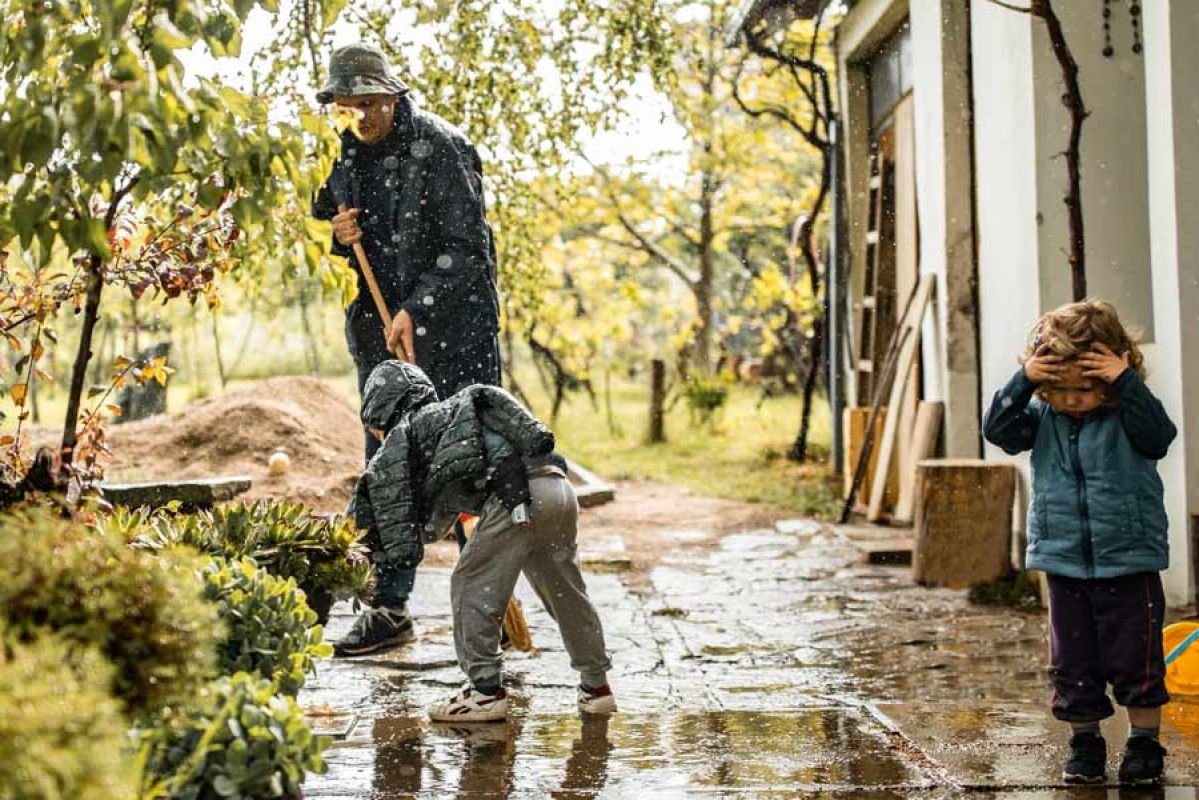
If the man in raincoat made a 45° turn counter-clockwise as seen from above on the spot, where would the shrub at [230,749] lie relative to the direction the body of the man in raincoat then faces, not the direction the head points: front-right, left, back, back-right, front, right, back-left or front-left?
front

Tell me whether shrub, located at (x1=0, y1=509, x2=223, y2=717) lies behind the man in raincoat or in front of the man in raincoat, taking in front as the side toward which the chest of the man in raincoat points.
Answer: in front

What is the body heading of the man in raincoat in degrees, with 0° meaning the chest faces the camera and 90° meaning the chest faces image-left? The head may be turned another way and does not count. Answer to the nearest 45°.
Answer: approximately 45°

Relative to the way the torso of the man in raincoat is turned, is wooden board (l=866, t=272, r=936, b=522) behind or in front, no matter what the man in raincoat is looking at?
behind

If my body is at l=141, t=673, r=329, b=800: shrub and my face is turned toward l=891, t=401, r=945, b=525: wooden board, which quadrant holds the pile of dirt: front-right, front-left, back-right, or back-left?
front-left

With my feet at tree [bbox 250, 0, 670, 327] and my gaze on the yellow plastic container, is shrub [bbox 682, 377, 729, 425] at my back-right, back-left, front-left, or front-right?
back-left

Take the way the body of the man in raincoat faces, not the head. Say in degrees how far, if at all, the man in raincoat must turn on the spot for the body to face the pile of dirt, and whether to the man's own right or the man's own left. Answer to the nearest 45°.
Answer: approximately 135° to the man's own right

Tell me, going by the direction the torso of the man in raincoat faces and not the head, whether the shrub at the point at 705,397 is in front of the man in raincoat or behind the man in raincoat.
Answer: behind

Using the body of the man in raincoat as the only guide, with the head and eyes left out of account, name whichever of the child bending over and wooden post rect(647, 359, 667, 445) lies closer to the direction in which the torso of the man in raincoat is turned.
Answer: the child bending over

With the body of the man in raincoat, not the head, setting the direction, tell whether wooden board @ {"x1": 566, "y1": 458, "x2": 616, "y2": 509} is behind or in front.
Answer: behind
